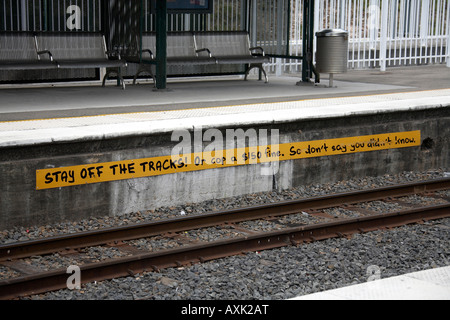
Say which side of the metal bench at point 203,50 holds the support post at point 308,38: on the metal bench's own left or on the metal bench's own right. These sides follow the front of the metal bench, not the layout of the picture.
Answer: on the metal bench's own left

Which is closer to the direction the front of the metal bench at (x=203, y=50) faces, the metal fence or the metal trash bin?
the metal trash bin

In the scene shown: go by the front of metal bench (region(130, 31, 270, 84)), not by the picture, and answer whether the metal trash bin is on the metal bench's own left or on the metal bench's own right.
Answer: on the metal bench's own left

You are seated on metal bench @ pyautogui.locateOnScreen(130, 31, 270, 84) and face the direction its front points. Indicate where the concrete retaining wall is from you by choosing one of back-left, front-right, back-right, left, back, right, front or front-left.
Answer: front

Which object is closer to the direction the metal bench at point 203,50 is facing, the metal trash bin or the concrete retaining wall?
the concrete retaining wall

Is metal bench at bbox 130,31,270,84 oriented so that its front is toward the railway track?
yes

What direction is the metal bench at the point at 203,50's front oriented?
toward the camera
